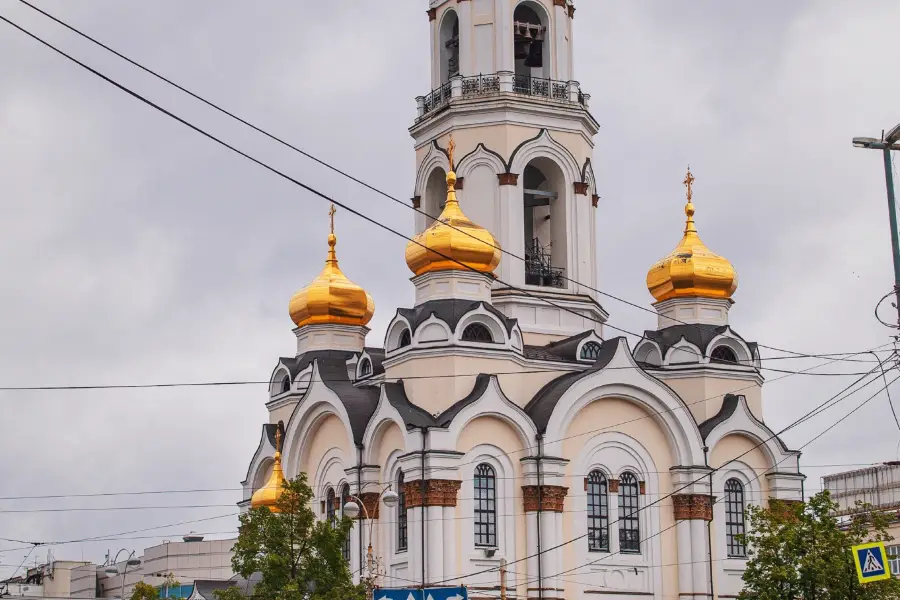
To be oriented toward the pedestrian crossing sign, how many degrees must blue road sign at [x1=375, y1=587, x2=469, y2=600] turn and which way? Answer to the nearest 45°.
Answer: approximately 90° to its left

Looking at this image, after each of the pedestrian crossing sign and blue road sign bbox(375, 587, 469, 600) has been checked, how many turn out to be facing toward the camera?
2

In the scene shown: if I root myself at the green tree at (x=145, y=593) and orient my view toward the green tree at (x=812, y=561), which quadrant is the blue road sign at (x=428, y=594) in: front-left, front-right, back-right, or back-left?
front-right

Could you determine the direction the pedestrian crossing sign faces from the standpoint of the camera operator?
facing the viewer

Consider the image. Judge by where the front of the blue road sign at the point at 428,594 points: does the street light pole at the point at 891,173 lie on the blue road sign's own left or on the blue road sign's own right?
on the blue road sign's own left

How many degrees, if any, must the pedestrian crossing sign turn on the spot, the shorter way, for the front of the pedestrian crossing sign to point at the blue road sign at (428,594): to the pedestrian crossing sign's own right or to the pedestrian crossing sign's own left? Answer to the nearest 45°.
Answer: approximately 45° to the pedestrian crossing sign's own right

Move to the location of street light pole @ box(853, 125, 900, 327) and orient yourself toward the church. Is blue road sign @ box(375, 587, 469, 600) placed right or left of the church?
left

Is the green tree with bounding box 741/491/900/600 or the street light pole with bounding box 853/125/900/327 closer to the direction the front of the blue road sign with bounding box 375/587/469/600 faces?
the street light pole
